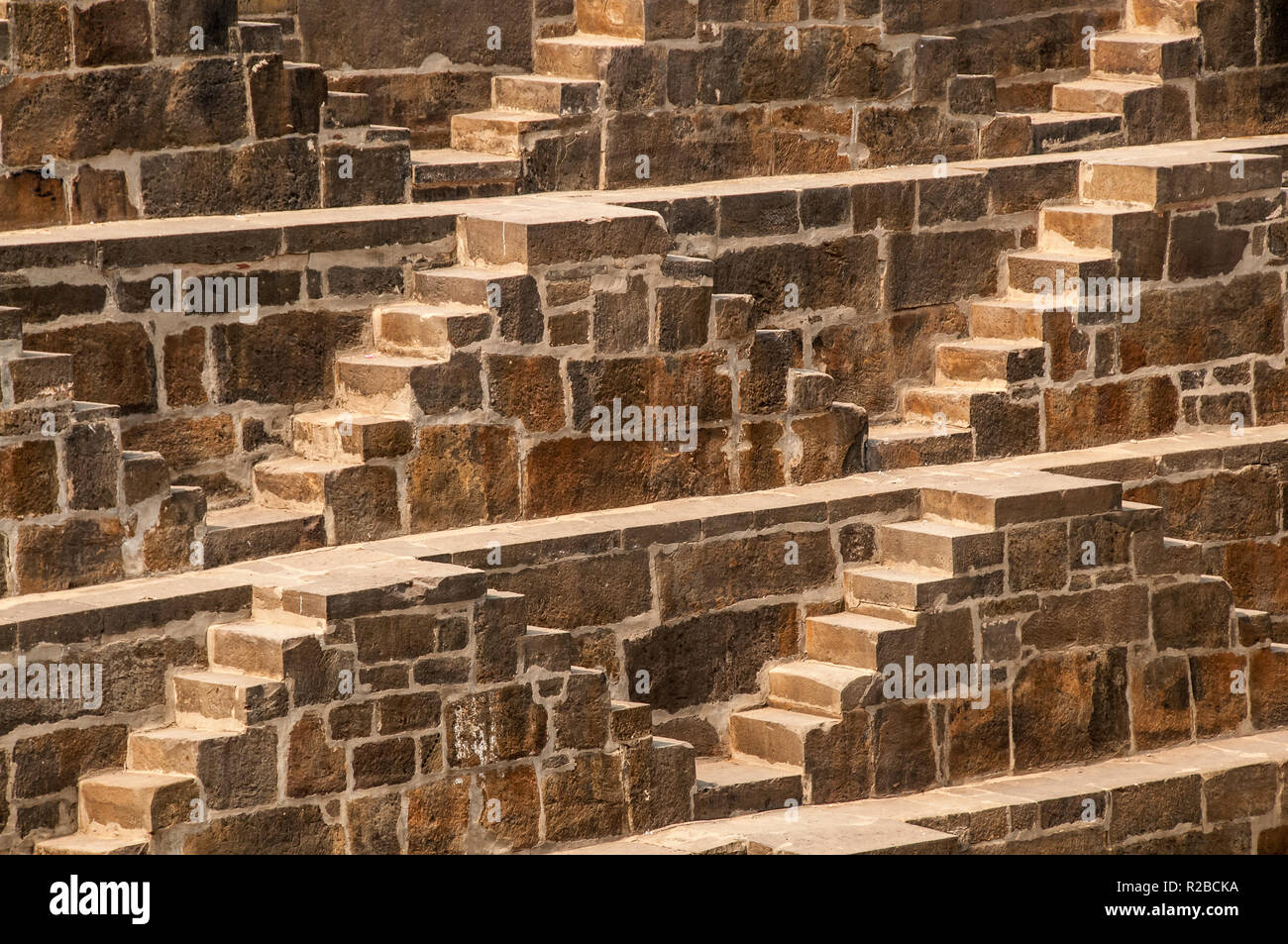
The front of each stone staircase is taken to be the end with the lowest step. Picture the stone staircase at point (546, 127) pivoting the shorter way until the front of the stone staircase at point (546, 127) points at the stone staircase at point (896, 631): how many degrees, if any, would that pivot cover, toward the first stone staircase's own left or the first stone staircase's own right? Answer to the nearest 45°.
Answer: approximately 90° to the first stone staircase's own left

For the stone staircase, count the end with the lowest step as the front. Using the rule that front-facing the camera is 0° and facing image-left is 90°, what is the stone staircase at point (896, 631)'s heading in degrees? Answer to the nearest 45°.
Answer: approximately 45°

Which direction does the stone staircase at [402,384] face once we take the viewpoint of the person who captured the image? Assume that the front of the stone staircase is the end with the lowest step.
facing the viewer and to the left of the viewer

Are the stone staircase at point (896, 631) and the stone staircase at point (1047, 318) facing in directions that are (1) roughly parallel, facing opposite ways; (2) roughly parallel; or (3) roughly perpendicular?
roughly parallel

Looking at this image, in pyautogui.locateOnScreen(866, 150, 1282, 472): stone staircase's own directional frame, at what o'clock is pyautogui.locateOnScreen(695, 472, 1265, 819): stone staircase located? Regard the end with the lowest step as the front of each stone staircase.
pyautogui.locateOnScreen(695, 472, 1265, 819): stone staircase is roughly at 11 o'clock from pyautogui.locateOnScreen(866, 150, 1282, 472): stone staircase.

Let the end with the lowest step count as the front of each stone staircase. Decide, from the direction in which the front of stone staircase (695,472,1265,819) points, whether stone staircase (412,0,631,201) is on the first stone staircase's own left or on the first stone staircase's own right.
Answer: on the first stone staircase's own right

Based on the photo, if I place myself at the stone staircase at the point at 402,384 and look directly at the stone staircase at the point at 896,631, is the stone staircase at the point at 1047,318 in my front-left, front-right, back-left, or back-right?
front-left

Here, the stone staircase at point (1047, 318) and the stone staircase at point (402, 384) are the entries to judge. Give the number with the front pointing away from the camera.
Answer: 0

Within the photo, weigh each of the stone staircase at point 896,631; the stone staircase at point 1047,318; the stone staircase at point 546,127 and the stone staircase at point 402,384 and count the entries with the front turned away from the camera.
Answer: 0

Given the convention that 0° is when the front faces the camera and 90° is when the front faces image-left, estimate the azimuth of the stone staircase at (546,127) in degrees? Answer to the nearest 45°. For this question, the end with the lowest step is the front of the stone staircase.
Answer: approximately 45°

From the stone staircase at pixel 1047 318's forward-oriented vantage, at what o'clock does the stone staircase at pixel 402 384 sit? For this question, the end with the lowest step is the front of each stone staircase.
the stone staircase at pixel 402 384 is roughly at 12 o'clock from the stone staircase at pixel 1047 318.

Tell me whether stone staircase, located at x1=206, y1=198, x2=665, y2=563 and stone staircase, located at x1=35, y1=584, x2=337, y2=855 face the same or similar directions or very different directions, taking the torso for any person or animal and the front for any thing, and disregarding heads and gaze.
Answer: same or similar directions

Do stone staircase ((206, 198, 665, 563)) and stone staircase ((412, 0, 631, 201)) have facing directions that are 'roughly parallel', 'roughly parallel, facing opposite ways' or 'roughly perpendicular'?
roughly parallel

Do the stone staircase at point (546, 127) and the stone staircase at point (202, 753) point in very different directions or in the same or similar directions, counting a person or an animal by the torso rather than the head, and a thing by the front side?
same or similar directions

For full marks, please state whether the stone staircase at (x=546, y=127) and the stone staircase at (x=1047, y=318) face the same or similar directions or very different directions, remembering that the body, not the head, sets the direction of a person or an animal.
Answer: same or similar directions

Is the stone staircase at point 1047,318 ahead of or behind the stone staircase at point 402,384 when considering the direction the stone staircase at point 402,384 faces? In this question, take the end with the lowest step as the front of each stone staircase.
behind

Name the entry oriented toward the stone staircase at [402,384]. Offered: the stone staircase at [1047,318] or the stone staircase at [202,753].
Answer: the stone staircase at [1047,318]

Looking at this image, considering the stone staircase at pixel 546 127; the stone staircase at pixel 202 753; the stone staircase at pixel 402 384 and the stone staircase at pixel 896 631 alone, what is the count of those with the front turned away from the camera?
0
